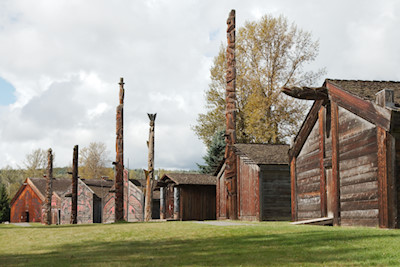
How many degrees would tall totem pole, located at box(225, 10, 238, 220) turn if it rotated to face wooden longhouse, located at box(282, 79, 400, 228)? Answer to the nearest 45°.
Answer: approximately 90° to its left

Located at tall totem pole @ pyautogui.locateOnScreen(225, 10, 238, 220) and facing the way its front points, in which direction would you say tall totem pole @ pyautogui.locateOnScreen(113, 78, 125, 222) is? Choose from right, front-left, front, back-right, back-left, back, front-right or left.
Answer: right

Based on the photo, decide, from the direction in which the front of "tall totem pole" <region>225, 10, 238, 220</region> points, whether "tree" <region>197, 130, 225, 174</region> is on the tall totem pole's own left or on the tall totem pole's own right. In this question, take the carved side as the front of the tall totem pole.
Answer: on the tall totem pole's own right

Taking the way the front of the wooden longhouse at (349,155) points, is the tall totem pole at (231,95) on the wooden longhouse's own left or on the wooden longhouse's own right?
on the wooden longhouse's own right

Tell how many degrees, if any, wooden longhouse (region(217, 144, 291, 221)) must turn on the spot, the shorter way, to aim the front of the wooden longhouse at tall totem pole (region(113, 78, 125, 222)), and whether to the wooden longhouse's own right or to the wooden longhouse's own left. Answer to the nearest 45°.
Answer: approximately 45° to the wooden longhouse's own right

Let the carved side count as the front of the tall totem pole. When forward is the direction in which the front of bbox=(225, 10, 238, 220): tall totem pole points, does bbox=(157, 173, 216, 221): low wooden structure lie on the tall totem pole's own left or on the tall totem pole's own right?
on the tall totem pole's own right

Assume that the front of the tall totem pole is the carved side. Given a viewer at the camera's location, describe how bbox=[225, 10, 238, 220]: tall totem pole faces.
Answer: facing the viewer and to the left of the viewer
